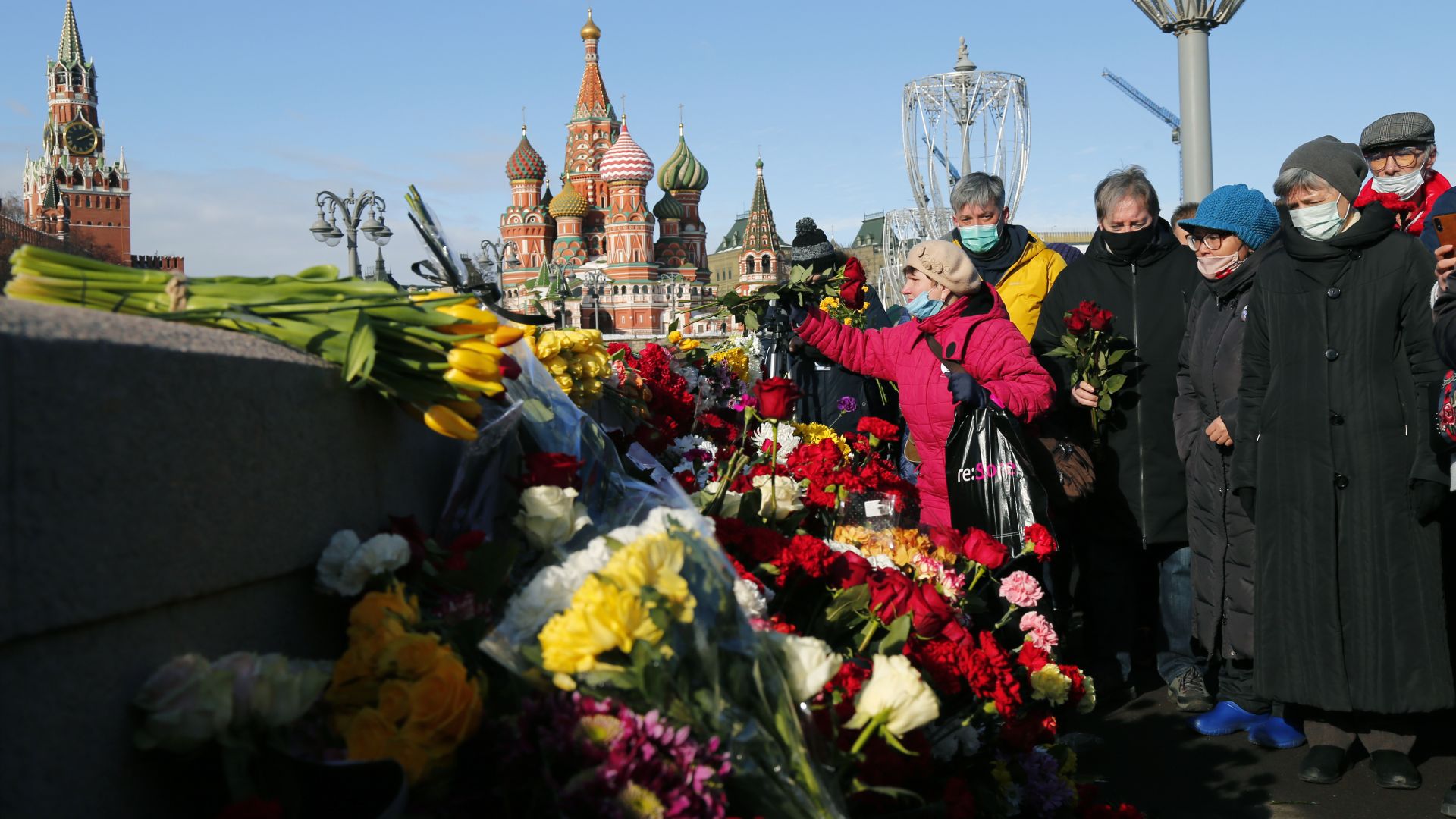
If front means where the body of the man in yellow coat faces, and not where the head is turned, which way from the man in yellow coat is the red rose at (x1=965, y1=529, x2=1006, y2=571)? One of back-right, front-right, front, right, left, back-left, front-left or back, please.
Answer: front-left

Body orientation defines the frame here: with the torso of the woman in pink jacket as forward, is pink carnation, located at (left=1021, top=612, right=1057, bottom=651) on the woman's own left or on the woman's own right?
on the woman's own left

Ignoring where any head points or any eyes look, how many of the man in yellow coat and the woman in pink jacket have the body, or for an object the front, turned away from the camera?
0

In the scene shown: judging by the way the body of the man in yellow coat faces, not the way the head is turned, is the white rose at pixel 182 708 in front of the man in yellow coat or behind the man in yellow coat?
in front

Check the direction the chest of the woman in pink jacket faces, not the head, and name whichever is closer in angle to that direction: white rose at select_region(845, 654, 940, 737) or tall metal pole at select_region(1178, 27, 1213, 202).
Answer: the white rose

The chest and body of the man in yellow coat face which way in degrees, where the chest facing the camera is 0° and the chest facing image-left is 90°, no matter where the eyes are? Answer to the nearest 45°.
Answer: approximately 45°

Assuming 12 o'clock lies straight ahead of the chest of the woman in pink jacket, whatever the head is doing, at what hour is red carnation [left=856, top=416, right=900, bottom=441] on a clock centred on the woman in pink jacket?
The red carnation is roughly at 11 o'clock from the woman in pink jacket.

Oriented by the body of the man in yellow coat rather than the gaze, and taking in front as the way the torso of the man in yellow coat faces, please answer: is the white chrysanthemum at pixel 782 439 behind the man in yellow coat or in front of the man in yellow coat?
in front

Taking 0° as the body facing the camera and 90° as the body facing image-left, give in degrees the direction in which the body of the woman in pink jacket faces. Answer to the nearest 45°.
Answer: approximately 45°
